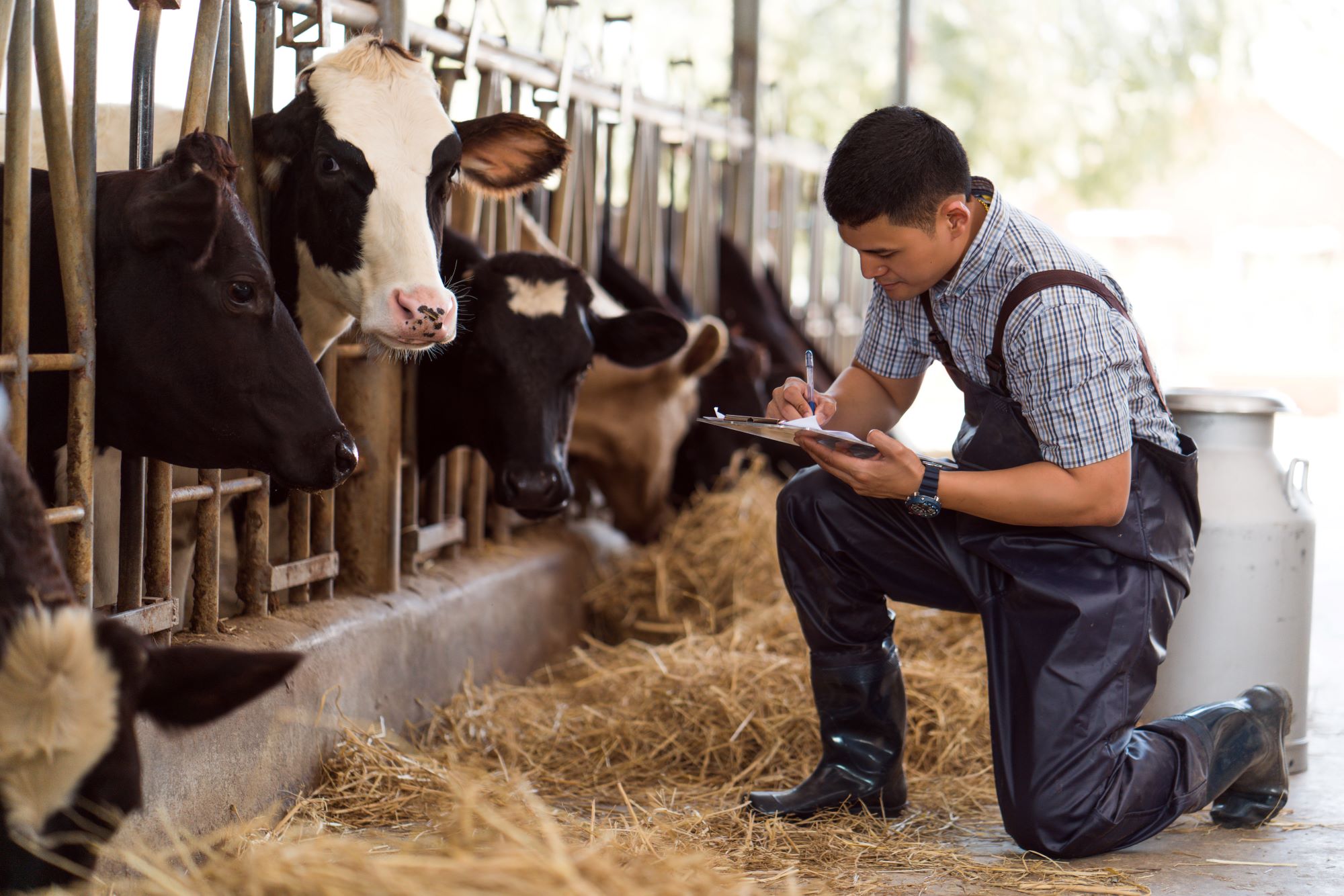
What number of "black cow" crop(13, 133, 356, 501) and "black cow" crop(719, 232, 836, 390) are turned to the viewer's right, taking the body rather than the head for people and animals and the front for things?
2

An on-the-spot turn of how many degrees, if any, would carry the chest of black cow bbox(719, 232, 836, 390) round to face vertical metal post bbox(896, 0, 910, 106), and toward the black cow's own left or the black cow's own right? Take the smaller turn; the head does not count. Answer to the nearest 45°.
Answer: approximately 90° to the black cow's own left

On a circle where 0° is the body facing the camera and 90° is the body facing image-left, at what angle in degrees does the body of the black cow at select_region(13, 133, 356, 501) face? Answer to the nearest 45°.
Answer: approximately 270°

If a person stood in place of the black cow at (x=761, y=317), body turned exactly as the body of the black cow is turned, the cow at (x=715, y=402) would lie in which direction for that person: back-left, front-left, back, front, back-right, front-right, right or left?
right

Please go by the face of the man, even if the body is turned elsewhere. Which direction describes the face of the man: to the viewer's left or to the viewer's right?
to the viewer's left

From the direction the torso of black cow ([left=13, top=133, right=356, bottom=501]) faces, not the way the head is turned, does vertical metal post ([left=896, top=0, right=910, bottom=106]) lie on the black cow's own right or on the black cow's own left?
on the black cow's own left

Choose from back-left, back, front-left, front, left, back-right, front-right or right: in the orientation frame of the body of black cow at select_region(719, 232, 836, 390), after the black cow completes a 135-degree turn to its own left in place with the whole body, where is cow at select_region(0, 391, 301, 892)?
back-left

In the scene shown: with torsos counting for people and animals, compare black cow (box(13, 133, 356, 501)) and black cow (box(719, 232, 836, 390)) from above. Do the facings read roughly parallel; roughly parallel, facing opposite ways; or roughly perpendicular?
roughly parallel

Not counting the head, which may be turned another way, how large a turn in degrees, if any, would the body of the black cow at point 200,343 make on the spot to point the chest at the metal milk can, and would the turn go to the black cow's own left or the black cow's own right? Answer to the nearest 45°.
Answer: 0° — it already faces it

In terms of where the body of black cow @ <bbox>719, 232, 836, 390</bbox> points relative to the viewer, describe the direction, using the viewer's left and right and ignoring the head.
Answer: facing to the right of the viewer
